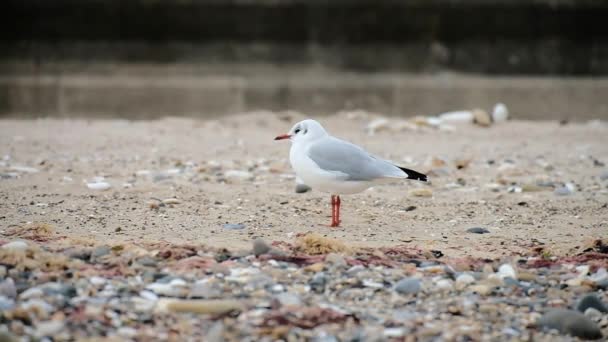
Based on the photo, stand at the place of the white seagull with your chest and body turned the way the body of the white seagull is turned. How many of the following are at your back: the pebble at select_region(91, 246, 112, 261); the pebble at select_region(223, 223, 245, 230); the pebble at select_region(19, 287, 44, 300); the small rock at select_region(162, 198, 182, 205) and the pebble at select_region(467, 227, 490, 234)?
1

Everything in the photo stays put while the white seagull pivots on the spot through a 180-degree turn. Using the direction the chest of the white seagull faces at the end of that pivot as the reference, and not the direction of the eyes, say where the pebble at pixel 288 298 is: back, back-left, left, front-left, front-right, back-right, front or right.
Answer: right

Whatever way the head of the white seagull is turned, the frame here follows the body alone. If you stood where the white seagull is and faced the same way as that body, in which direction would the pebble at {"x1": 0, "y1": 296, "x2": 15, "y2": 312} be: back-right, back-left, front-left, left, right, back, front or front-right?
front-left

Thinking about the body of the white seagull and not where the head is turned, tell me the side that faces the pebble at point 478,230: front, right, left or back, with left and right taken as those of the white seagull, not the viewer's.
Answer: back

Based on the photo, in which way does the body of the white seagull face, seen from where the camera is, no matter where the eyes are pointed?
to the viewer's left

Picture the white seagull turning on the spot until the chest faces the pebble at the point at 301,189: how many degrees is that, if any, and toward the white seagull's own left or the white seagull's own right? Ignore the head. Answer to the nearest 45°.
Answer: approximately 90° to the white seagull's own right

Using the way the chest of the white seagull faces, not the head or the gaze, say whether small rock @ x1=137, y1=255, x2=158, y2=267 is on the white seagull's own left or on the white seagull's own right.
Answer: on the white seagull's own left

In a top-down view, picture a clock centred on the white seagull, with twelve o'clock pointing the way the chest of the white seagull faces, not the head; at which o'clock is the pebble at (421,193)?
The pebble is roughly at 4 o'clock from the white seagull.

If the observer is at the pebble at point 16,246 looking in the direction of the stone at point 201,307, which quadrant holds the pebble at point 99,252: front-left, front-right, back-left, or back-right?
front-left

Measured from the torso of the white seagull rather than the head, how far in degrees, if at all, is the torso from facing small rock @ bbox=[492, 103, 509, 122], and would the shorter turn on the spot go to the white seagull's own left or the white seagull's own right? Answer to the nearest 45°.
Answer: approximately 90° to the white seagull's own right

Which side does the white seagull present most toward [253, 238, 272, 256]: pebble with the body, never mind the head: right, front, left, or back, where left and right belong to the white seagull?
left

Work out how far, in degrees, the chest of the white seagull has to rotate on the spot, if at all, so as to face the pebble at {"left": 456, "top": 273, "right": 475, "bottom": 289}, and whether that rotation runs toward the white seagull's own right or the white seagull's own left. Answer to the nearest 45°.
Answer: approximately 135° to the white seagull's own left

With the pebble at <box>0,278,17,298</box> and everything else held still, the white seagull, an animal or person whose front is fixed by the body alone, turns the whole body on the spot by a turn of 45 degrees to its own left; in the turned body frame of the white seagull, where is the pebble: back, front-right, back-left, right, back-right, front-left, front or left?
front

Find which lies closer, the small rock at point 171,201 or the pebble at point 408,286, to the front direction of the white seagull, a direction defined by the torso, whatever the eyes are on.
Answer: the small rock

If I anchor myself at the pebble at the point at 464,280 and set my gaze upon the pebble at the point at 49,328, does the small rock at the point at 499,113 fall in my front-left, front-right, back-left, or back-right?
back-right

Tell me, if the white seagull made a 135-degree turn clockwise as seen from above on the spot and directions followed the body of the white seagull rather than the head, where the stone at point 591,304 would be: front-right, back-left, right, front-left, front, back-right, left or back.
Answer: right

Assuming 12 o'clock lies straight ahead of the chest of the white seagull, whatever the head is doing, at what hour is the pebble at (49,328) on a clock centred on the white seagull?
The pebble is roughly at 10 o'clock from the white seagull.

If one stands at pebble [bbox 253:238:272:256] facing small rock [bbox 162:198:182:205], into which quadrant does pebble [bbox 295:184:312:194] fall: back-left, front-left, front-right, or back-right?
front-right

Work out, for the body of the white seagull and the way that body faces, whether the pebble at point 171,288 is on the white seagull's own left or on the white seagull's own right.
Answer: on the white seagull's own left
